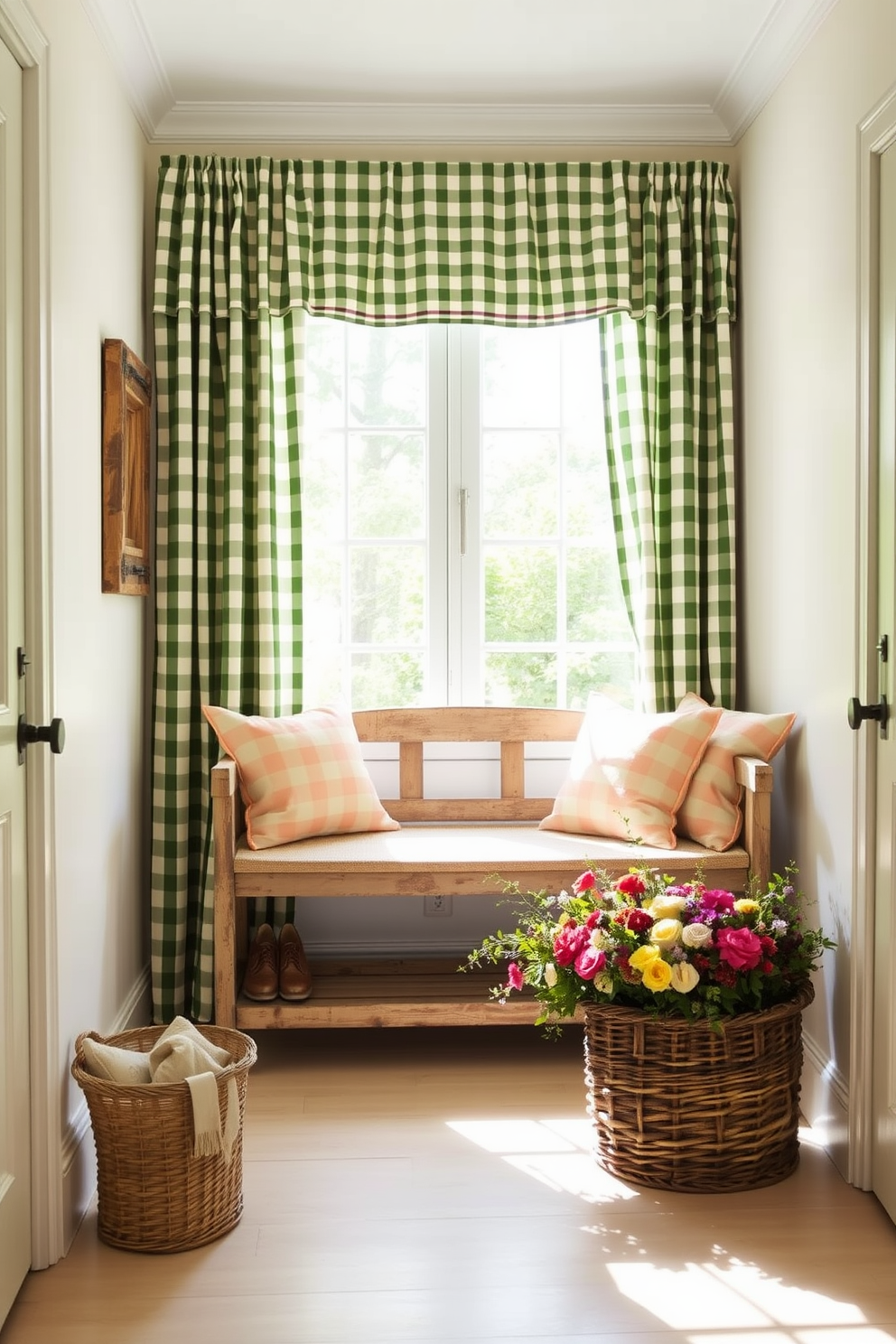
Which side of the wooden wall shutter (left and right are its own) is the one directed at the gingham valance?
front

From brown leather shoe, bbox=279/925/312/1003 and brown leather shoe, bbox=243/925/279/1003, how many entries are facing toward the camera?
2

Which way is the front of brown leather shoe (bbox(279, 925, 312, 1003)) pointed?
toward the camera

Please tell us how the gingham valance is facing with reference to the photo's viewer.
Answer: facing the viewer

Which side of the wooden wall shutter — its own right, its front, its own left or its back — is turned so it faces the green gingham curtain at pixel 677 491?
front

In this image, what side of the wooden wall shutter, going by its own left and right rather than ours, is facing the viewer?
right

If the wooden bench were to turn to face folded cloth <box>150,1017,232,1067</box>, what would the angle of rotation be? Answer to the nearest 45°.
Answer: approximately 45° to its right

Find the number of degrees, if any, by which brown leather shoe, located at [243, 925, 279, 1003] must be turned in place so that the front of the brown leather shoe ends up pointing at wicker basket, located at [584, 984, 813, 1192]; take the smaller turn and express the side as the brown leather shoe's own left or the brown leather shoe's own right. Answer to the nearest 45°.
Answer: approximately 45° to the brown leather shoe's own left

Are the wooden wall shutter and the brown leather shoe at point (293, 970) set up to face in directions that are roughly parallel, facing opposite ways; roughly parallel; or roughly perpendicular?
roughly perpendicular

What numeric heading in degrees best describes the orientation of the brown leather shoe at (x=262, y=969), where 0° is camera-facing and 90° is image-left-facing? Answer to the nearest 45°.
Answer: approximately 0°

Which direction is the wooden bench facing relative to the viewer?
toward the camera
